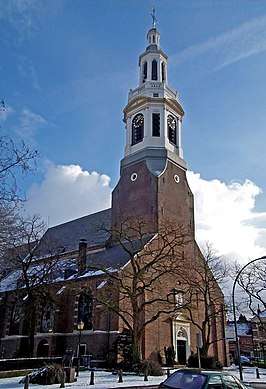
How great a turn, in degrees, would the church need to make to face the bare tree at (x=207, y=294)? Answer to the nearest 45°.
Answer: approximately 45° to its left

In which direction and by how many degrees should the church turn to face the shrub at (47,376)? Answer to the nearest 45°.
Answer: approximately 45° to its right
